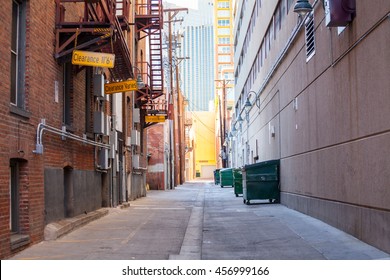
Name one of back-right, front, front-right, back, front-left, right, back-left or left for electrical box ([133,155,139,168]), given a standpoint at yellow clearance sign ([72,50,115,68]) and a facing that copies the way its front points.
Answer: back

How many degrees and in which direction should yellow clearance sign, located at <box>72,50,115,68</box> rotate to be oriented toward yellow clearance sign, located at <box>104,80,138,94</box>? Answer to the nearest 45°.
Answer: approximately 180°

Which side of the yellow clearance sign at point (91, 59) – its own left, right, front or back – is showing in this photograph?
front

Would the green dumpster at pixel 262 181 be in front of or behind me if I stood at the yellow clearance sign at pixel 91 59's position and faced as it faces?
behind

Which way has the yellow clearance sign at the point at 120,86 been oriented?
toward the camera

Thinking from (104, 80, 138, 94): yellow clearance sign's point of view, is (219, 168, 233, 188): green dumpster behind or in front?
behind

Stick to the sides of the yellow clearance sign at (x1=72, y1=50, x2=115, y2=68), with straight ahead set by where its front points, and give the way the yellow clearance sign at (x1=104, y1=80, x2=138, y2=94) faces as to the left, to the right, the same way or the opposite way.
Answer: the same way

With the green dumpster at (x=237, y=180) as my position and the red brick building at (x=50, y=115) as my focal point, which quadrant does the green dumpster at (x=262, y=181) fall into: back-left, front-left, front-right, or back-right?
front-left

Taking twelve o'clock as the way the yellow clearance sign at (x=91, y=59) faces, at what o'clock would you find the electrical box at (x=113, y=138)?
The electrical box is roughly at 6 o'clock from the yellow clearance sign.

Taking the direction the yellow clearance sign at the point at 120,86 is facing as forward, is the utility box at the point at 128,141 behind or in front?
behind

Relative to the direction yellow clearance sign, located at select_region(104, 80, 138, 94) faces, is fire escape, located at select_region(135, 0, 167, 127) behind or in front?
behind

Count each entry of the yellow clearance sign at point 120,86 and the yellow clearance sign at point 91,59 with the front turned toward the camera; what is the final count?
2

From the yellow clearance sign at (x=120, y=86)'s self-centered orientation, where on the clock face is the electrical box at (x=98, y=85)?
The electrical box is roughly at 2 o'clock from the yellow clearance sign.

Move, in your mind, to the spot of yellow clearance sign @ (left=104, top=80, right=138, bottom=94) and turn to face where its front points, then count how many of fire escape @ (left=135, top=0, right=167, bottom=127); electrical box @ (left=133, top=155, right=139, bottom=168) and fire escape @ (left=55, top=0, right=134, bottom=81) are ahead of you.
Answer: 1

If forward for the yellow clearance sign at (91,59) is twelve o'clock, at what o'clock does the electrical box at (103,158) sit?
The electrical box is roughly at 6 o'clock from the yellow clearance sign.

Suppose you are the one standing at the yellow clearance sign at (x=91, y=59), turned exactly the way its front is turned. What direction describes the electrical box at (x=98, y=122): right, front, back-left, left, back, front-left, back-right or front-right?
back

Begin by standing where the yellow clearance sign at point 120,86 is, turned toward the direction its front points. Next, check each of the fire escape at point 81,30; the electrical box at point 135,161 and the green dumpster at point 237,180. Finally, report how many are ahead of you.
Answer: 1
